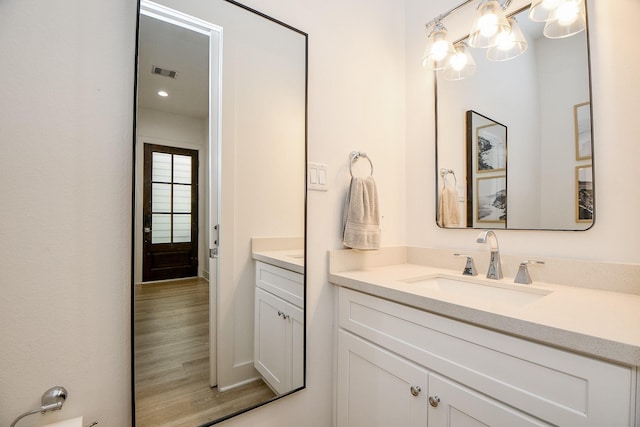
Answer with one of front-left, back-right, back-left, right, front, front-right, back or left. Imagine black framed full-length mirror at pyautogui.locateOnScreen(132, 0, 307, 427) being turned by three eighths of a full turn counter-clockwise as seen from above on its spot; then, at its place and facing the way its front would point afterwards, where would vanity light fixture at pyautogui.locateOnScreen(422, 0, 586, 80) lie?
right

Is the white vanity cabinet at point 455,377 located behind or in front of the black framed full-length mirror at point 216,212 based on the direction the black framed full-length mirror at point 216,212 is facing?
in front

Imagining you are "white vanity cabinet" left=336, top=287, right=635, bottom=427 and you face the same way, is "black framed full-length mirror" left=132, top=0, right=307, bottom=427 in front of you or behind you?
in front

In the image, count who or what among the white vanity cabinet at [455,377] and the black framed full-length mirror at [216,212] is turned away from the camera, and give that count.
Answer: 0

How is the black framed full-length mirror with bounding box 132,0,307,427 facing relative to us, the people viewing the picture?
facing the viewer and to the right of the viewer

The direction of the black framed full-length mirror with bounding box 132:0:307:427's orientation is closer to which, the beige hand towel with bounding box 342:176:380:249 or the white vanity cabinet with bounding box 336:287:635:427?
the white vanity cabinet
